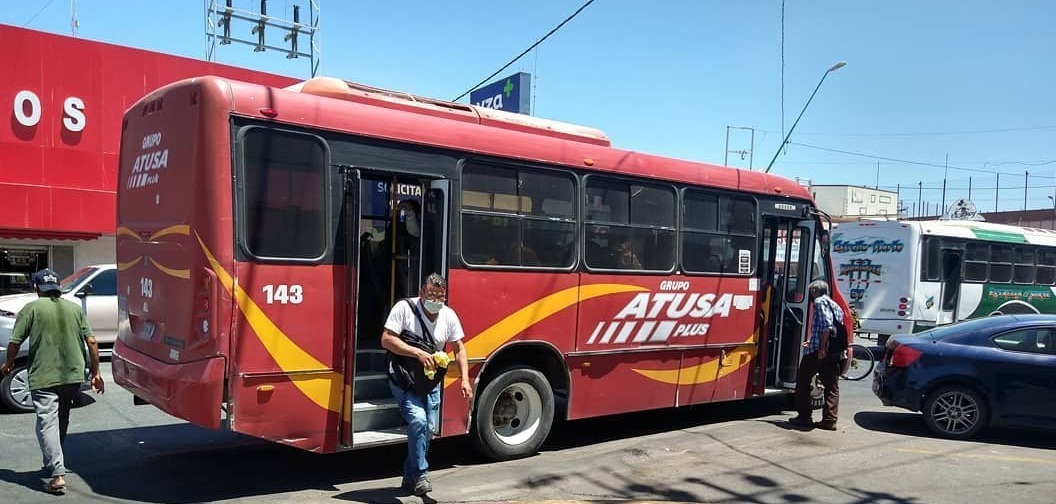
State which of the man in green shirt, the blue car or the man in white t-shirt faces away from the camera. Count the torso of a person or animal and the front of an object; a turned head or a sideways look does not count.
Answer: the man in green shirt

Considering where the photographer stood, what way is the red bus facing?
facing away from the viewer and to the right of the viewer

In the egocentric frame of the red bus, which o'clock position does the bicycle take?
The bicycle is roughly at 12 o'clock from the red bus.

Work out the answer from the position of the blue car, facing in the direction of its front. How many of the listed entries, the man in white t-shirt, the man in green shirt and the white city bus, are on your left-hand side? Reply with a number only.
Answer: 1

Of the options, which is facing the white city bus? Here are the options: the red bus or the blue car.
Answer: the red bus

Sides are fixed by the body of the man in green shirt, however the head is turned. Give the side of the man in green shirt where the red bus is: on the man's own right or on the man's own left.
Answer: on the man's own right

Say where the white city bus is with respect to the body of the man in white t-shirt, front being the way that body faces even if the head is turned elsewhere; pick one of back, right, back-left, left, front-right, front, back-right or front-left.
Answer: back-left

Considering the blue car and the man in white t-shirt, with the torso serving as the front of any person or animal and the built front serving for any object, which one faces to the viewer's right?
the blue car
